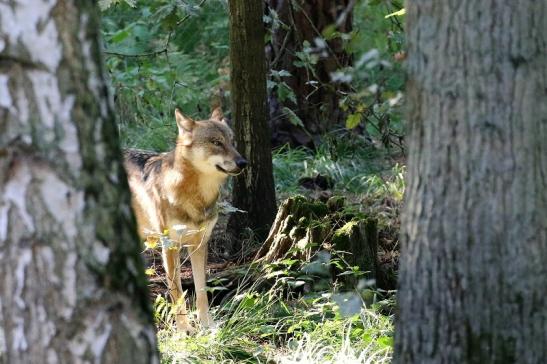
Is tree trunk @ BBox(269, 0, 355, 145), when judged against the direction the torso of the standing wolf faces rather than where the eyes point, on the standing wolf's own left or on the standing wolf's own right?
on the standing wolf's own left

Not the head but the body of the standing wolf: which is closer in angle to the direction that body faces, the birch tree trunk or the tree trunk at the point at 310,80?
the birch tree trunk

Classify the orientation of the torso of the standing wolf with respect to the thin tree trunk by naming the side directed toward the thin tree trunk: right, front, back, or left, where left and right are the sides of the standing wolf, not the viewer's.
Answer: left

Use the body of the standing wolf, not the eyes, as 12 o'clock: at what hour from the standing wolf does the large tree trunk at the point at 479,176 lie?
The large tree trunk is roughly at 1 o'clock from the standing wolf.

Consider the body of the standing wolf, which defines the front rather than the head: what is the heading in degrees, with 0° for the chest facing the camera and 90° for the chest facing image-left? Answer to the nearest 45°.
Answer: approximately 315°
